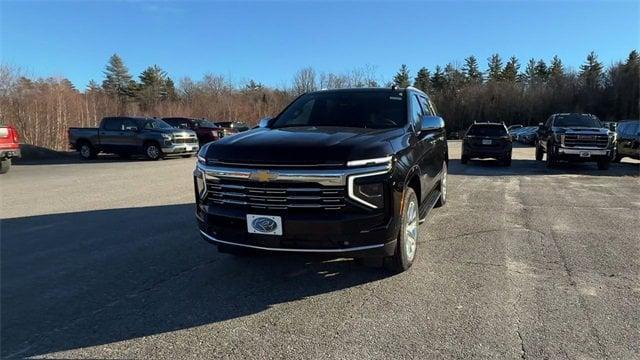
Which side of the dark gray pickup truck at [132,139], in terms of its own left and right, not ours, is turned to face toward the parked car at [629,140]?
front

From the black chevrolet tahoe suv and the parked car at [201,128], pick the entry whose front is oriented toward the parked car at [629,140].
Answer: the parked car at [201,128]

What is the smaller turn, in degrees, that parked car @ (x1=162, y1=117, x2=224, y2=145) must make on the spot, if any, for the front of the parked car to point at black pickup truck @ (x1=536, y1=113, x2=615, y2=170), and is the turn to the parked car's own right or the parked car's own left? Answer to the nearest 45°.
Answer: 0° — it already faces it

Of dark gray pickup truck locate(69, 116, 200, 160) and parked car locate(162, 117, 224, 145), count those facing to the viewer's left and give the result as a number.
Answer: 0

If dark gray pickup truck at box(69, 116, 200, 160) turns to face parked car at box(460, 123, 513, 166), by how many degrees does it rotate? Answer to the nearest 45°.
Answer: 0° — it already faces it

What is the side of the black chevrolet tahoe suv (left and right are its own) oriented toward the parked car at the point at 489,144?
back

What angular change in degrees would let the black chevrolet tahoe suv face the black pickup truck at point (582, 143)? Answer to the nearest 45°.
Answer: approximately 180°

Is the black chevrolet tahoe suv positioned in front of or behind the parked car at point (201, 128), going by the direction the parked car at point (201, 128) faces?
in front

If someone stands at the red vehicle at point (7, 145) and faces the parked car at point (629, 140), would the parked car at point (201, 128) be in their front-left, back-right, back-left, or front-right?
front-left

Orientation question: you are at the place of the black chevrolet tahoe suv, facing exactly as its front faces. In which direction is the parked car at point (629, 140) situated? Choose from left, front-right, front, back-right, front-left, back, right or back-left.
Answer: back

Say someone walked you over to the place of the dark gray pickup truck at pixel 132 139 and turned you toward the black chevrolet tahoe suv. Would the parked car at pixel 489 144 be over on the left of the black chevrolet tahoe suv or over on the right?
left

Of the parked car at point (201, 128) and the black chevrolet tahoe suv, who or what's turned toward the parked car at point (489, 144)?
the parked car at point (201, 128)

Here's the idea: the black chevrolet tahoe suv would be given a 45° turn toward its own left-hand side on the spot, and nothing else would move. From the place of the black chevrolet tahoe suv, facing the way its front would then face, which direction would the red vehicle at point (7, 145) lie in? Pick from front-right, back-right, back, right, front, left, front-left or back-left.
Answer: back-right

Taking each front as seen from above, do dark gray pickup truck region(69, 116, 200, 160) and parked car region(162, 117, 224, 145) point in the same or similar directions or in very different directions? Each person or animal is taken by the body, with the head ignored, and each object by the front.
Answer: same or similar directions

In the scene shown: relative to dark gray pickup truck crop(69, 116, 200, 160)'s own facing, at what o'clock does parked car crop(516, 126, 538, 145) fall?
The parked car is roughly at 10 o'clock from the dark gray pickup truck.

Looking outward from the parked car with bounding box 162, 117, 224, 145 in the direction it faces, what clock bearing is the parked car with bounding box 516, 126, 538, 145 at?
the parked car with bounding box 516, 126, 538, 145 is roughly at 10 o'clock from the parked car with bounding box 162, 117, 224, 145.

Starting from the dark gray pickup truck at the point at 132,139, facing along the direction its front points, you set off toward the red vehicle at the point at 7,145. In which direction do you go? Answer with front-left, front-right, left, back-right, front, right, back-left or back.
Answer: right

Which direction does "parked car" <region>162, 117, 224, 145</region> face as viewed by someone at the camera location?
facing the viewer and to the right of the viewer

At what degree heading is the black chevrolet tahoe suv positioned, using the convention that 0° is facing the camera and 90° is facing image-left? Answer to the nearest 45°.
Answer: approximately 45°

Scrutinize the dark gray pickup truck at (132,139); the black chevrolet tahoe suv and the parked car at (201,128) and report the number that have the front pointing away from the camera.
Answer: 0
